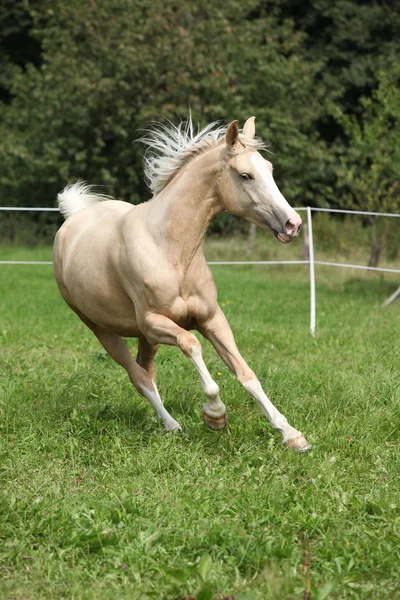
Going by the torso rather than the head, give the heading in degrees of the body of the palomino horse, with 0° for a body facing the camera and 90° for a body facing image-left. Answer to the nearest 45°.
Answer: approximately 315°

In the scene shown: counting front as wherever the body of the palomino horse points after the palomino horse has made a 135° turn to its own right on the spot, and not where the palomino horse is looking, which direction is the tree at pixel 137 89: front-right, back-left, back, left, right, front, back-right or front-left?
right
